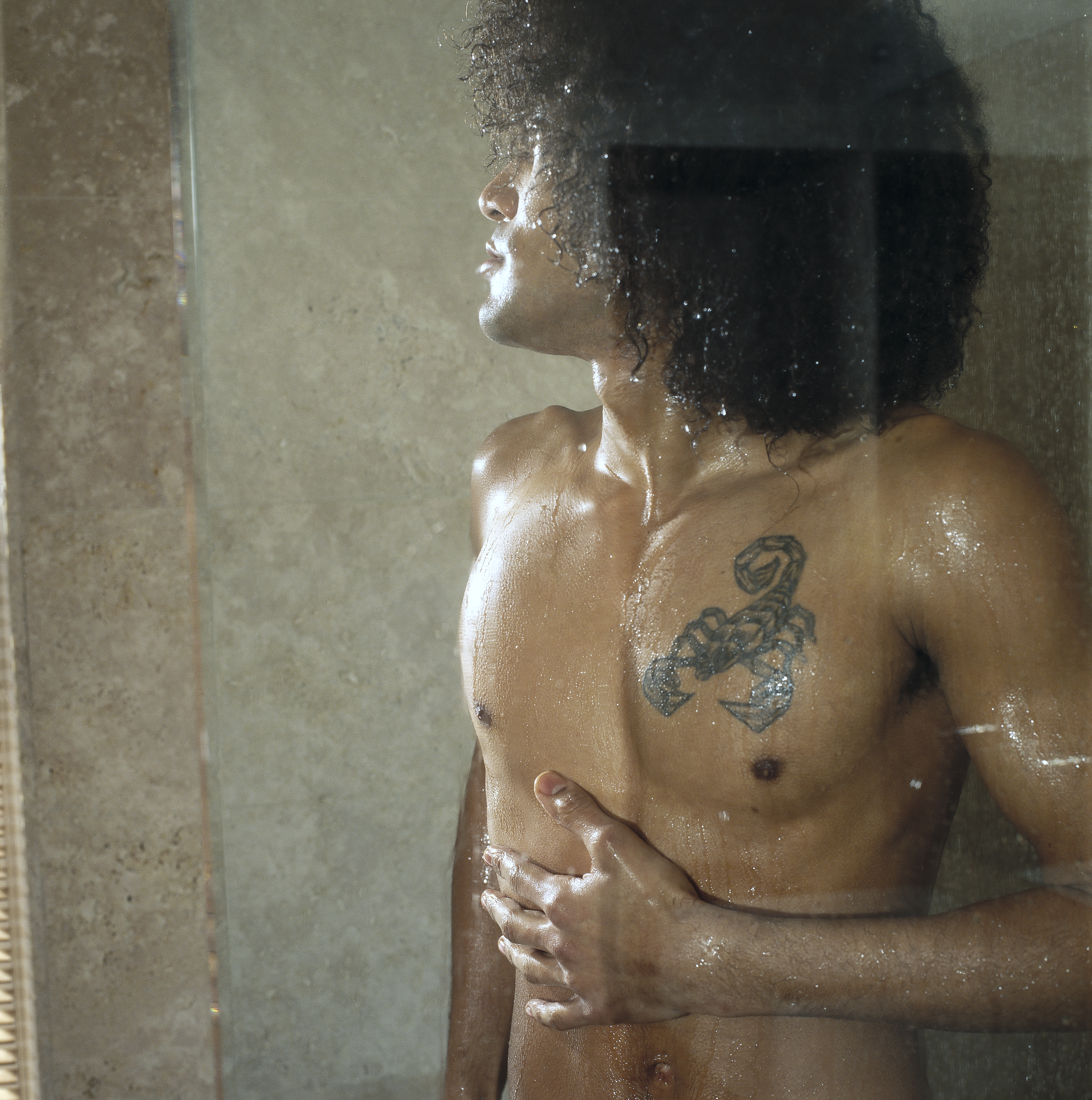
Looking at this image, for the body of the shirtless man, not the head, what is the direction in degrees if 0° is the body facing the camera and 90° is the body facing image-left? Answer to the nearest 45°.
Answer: approximately 45°
